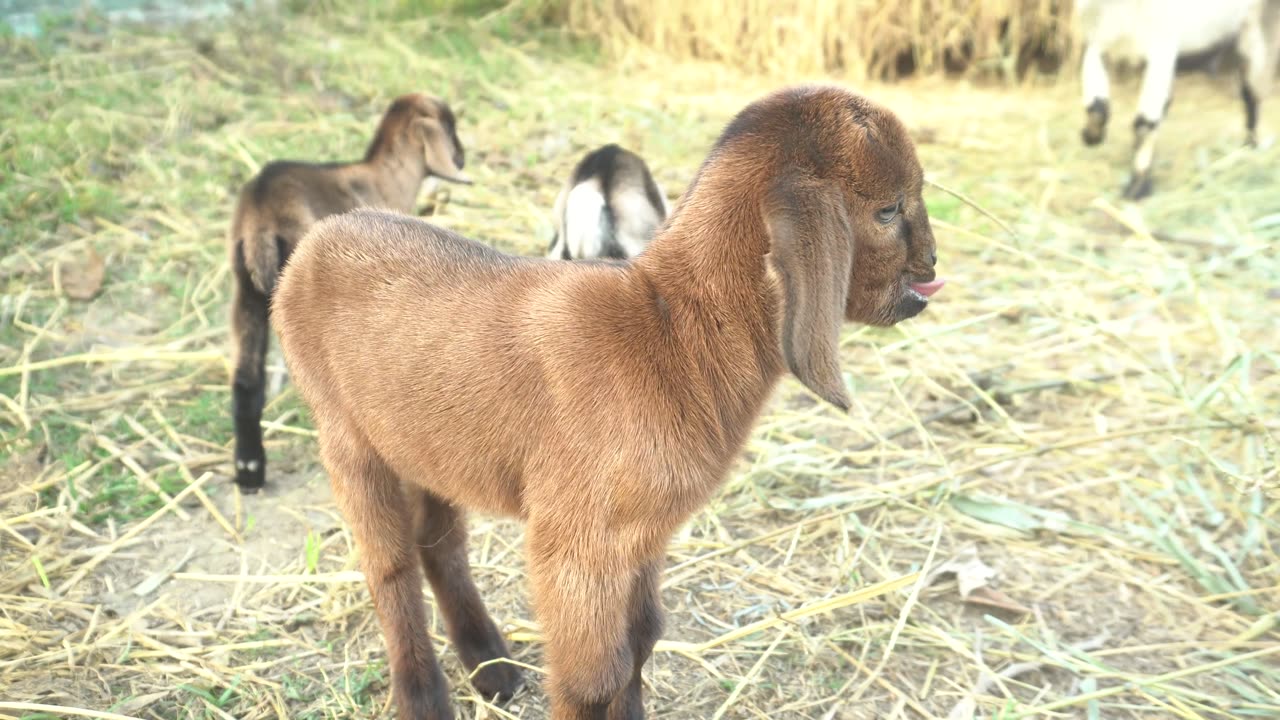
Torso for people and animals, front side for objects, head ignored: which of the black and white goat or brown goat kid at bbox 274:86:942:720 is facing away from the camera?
the black and white goat

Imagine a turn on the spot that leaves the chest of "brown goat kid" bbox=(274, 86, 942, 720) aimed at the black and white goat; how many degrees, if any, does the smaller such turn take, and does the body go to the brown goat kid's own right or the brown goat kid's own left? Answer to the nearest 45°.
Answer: approximately 90° to the brown goat kid's own left

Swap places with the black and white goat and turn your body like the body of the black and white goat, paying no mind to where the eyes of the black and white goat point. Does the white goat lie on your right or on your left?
on your right

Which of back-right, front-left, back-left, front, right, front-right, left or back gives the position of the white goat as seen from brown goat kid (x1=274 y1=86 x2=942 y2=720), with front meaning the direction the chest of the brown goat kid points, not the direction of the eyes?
front-left

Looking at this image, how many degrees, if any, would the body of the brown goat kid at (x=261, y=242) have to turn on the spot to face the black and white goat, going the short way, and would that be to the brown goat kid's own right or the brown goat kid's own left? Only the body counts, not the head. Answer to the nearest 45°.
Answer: approximately 45° to the brown goat kid's own right

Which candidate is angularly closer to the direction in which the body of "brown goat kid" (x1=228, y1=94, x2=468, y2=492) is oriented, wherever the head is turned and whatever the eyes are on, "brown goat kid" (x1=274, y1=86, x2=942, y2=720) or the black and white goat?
the black and white goat

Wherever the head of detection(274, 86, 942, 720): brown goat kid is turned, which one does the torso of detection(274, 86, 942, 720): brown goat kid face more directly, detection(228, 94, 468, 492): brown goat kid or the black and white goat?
the black and white goat

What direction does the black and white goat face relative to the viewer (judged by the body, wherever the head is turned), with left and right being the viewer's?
facing away from the viewer

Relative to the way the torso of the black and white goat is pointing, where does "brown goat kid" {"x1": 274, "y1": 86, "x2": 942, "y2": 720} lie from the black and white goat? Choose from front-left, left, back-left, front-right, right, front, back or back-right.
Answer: back

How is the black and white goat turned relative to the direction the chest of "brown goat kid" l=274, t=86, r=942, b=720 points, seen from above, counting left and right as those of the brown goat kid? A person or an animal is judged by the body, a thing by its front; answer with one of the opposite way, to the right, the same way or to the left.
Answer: to the left

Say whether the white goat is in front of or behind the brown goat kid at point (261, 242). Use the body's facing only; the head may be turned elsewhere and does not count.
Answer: in front

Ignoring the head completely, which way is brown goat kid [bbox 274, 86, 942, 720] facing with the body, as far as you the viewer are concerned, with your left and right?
facing to the right of the viewer

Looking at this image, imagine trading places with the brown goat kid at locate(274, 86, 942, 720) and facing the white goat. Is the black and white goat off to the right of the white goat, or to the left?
left

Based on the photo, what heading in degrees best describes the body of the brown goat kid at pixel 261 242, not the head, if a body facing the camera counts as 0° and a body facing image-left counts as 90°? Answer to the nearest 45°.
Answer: approximately 225°

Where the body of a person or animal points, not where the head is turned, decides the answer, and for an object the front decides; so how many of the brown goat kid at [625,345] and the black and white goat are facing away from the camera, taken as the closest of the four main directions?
1

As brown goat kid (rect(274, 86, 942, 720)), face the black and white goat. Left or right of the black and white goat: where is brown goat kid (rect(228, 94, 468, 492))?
left
